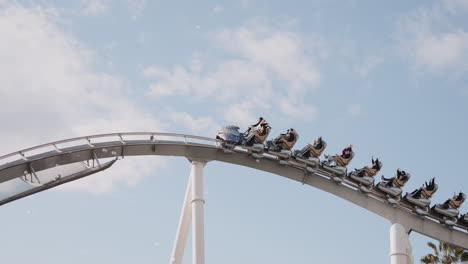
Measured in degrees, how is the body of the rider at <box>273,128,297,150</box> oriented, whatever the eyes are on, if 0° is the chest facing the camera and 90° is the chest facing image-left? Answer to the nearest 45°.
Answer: approximately 90°

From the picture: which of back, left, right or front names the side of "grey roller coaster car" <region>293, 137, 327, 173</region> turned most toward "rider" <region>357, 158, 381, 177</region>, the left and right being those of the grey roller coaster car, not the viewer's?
back

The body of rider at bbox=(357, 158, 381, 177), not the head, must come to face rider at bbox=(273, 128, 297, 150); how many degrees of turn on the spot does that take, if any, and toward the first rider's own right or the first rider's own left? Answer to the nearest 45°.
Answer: approximately 45° to the first rider's own left

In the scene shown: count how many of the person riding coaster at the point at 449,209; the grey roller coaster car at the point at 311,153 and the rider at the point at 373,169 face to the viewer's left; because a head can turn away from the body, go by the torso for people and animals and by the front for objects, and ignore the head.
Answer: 3

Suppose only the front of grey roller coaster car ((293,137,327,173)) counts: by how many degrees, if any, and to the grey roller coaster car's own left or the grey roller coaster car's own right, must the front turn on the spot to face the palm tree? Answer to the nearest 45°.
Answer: approximately 135° to the grey roller coaster car's own right

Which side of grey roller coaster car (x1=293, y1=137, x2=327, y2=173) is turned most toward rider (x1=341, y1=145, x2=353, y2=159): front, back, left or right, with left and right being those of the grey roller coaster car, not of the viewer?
back

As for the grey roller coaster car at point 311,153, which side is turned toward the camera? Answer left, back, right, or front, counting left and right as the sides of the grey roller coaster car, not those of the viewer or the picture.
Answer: left

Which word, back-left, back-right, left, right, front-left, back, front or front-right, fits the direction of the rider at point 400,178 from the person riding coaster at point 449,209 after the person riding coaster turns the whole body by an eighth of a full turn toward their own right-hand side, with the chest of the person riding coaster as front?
left

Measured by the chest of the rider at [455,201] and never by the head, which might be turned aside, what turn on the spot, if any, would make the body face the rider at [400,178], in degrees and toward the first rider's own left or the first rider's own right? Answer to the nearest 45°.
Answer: approximately 45° to the first rider's own left

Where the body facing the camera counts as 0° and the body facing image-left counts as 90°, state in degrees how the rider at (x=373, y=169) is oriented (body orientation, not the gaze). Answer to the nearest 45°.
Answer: approximately 90°

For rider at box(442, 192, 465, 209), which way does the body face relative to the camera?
to the viewer's left
